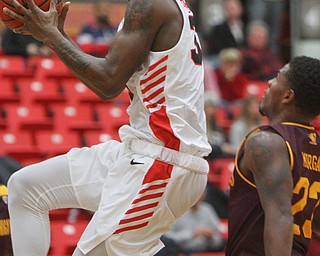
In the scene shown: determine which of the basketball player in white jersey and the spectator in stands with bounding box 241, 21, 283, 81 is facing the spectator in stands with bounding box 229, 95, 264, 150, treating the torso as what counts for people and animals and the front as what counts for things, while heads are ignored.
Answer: the spectator in stands with bounding box 241, 21, 283, 81

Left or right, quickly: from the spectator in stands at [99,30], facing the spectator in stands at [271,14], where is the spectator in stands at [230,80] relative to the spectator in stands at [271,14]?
right

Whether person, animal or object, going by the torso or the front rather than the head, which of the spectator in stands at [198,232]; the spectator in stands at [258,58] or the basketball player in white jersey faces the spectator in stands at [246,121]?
the spectator in stands at [258,58]

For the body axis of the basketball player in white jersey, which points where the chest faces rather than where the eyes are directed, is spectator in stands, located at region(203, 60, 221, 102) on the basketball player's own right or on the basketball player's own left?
on the basketball player's own right

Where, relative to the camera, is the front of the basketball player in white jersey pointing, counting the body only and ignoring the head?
to the viewer's left

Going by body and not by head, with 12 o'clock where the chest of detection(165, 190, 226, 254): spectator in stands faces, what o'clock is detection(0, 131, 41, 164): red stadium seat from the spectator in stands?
The red stadium seat is roughly at 4 o'clock from the spectator in stands.

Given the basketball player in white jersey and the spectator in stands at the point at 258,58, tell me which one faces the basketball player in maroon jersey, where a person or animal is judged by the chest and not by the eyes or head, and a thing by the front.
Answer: the spectator in stands
